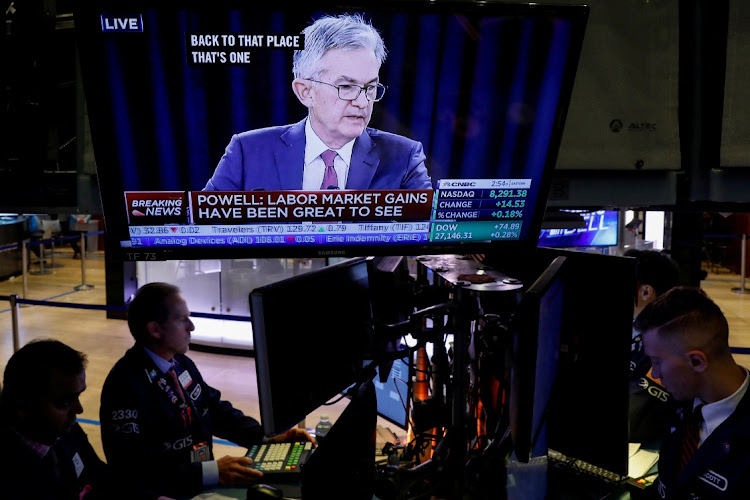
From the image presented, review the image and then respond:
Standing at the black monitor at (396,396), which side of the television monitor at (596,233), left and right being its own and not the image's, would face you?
front

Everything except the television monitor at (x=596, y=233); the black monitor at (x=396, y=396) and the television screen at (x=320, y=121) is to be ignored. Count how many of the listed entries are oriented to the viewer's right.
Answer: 0

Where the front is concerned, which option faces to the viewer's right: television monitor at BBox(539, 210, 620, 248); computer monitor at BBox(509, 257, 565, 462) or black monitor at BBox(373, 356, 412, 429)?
computer monitor at BBox(509, 257, 565, 462)

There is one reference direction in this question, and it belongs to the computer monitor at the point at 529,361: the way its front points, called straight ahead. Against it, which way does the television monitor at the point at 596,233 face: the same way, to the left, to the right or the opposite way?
to the right

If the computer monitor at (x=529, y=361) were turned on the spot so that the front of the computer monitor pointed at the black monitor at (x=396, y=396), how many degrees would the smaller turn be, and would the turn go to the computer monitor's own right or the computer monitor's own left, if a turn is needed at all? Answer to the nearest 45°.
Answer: approximately 135° to the computer monitor's own left

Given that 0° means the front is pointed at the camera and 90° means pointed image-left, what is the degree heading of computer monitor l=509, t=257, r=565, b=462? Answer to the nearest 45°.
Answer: approximately 270°

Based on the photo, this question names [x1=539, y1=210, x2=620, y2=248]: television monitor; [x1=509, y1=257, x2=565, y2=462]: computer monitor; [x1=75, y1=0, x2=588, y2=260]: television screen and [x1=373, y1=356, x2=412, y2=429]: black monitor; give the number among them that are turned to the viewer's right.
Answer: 1

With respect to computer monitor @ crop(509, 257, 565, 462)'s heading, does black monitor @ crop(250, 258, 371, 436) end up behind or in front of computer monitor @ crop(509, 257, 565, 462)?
behind

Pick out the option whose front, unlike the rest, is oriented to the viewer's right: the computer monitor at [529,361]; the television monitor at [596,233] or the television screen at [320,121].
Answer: the computer monitor at [529,361]

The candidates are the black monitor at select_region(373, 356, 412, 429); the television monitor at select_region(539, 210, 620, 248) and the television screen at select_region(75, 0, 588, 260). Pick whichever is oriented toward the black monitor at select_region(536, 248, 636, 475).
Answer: the television monitor

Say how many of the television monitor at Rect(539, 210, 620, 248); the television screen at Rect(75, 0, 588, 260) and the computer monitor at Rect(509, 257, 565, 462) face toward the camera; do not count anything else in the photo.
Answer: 2

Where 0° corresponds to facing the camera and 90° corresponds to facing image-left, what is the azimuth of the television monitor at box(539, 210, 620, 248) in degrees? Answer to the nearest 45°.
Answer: approximately 0°

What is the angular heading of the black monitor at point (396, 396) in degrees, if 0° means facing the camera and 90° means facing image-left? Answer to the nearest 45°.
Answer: approximately 45°
